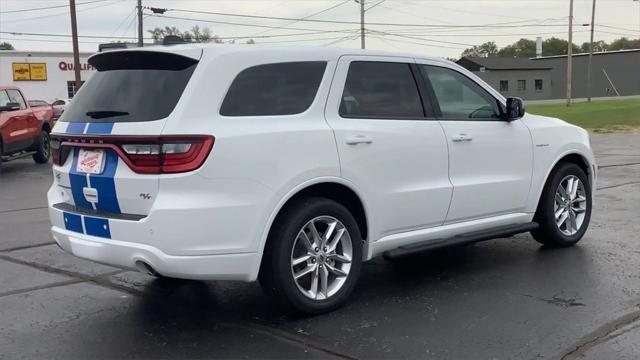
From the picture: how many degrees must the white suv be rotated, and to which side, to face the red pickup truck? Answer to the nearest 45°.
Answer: approximately 90° to its left

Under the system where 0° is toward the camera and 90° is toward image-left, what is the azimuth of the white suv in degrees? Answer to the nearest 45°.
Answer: approximately 225°
